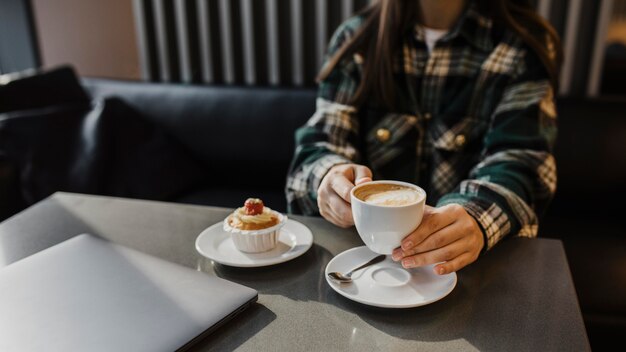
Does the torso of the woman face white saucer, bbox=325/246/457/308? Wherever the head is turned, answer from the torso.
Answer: yes

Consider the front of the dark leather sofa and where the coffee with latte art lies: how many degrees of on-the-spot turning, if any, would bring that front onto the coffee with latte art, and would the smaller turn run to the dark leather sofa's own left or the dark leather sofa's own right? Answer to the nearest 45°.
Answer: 0° — it already faces it

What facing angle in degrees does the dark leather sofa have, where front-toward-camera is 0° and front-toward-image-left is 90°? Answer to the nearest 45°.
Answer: approximately 0°

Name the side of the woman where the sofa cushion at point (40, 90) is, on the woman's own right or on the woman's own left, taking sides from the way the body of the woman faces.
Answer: on the woman's own right

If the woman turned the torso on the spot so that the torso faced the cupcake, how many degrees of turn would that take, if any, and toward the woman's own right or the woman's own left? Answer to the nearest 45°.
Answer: approximately 45° to the woman's own right
